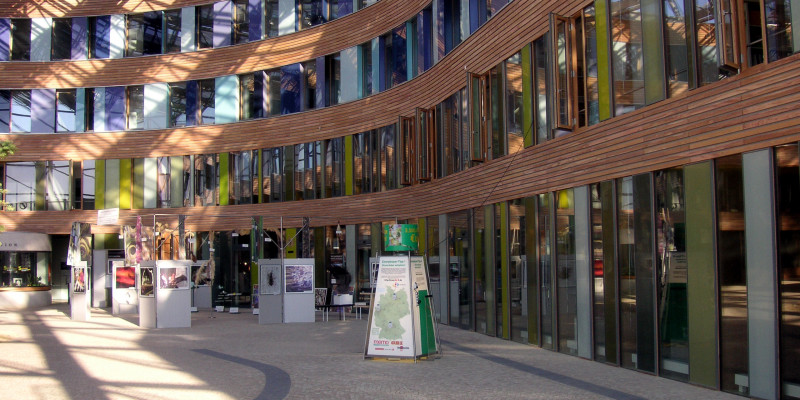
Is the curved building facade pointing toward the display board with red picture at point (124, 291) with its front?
no

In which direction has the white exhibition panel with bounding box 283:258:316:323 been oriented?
toward the camera

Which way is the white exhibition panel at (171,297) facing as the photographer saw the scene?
facing the viewer

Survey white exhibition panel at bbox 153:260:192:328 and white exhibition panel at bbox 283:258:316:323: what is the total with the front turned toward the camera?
2

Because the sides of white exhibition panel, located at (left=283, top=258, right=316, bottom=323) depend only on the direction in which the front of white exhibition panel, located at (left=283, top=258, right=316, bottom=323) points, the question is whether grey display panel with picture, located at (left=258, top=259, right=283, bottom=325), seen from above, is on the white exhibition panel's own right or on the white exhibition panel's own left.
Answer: on the white exhibition panel's own right

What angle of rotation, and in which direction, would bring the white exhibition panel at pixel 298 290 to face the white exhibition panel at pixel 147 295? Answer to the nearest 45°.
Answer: approximately 90° to its right

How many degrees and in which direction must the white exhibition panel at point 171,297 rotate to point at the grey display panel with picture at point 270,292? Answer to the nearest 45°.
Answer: approximately 90° to its left

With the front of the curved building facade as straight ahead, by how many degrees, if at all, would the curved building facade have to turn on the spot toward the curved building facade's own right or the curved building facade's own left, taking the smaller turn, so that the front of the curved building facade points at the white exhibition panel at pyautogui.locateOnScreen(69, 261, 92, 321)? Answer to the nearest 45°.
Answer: approximately 90° to the curved building facade's own right

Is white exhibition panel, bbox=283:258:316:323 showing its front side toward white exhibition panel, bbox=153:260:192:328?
no

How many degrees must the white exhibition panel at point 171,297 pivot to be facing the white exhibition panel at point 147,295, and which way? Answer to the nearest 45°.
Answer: approximately 135° to its right

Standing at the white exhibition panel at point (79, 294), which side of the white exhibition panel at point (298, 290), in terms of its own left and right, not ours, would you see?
right
